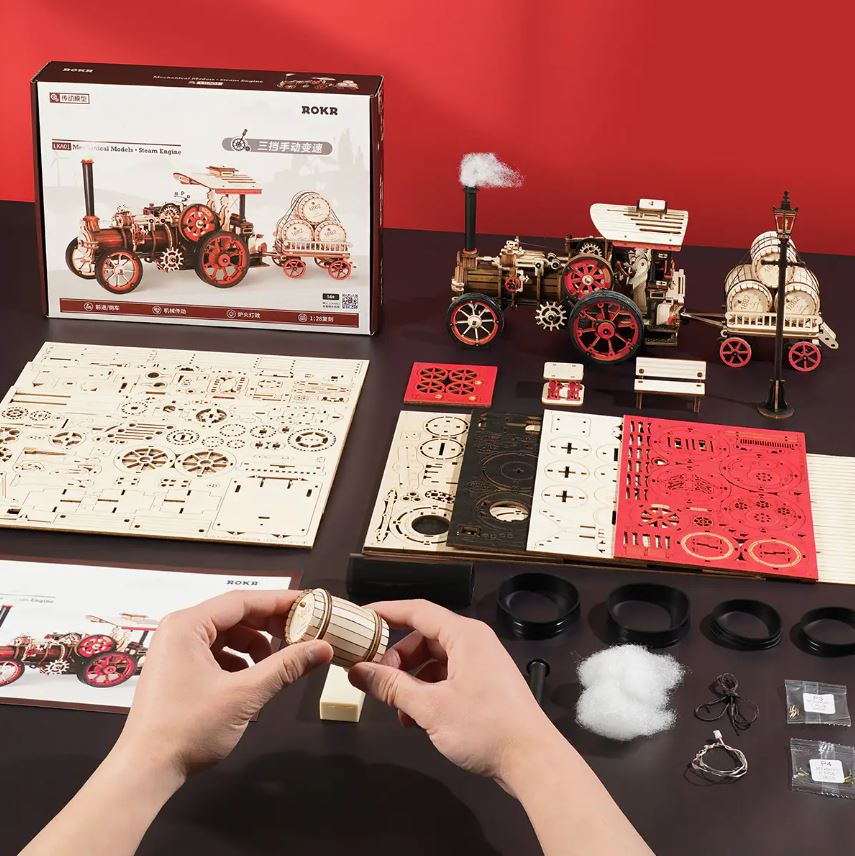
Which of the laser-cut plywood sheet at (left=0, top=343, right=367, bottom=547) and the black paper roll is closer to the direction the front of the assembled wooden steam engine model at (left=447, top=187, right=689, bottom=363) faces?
the laser-cut plywood sheet

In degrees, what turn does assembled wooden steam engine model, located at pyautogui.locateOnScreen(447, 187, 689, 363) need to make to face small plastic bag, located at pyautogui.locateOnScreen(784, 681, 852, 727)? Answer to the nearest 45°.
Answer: approximately 90° to its left

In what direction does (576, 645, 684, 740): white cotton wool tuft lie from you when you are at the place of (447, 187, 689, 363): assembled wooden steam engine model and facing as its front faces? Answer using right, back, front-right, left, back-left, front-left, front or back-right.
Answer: left

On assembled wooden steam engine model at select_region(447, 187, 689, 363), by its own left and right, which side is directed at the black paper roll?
left

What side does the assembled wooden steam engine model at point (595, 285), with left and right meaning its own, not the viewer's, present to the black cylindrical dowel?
left

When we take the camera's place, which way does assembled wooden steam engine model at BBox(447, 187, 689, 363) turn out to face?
facing to the left of the viewer

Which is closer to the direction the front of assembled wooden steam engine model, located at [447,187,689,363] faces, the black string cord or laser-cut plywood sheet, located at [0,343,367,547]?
the laser-cut plywood sheet
